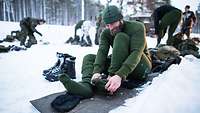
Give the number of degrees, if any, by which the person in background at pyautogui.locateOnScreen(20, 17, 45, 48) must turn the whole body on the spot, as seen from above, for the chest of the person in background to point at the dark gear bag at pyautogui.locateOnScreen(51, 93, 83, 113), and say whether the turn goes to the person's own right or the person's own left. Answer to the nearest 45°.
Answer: approximately 90° to the person's own right

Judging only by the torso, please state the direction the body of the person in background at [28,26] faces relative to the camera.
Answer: to the viewer's right

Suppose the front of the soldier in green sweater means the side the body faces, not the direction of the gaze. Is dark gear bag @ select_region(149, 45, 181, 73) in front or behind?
behind

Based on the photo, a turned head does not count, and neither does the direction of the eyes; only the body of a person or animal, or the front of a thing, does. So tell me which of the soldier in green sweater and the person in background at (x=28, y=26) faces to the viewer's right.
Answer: the person in background

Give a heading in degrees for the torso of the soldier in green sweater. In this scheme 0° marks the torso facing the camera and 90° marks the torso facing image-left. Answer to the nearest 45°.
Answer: approximately 45°

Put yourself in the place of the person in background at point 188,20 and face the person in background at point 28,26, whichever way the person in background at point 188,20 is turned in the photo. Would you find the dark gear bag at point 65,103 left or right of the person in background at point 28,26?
left

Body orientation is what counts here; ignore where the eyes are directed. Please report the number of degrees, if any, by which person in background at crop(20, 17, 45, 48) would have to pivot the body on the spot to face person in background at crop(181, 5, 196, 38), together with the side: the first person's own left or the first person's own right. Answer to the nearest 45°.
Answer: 0° — they already face them
